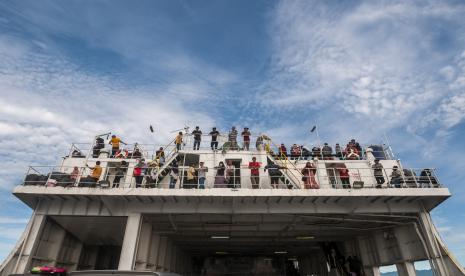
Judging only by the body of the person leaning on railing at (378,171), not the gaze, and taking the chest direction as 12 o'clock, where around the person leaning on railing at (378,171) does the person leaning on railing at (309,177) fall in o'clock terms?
the person leaning on railing at (309,177) is roughly at 2 o'clock from the person leaning on railing at (378,171).

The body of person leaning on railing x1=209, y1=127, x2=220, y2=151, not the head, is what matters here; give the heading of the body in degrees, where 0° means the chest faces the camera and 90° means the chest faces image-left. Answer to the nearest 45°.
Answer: approximately 0°

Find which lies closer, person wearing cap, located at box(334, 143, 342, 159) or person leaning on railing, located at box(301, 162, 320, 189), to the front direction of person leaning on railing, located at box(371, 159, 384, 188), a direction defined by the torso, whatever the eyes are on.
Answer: the person leaning on railing

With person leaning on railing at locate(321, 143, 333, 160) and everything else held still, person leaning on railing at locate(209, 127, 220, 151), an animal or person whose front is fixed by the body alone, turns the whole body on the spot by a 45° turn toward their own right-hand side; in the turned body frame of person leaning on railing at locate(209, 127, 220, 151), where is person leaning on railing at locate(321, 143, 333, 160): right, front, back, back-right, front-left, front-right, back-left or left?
back-left

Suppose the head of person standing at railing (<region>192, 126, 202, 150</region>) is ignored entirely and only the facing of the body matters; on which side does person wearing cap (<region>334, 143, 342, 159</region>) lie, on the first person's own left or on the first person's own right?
on the first person's own left

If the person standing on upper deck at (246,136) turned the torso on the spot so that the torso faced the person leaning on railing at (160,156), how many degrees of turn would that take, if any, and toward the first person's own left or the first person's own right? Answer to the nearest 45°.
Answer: approximately 90° to the first person's own right
